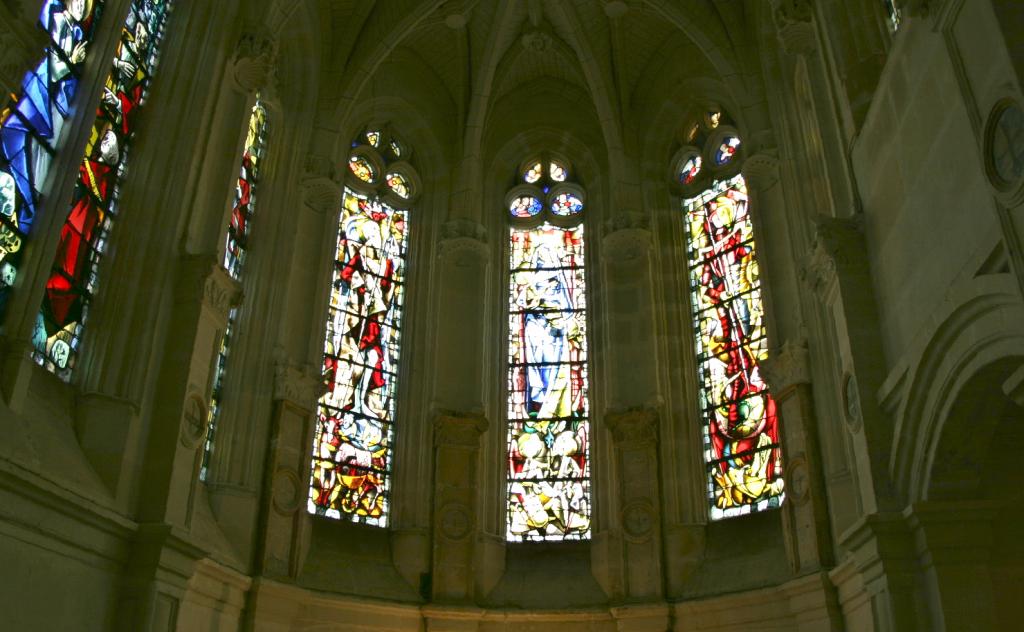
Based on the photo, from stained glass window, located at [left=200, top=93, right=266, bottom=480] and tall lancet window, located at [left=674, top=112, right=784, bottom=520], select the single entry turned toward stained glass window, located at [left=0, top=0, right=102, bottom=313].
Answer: the tall lancet window

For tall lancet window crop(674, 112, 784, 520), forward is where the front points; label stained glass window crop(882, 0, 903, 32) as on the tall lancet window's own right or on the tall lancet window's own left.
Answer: on the tall lancet window's own left

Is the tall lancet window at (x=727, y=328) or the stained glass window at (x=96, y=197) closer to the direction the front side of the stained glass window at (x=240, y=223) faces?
the tall lancet window

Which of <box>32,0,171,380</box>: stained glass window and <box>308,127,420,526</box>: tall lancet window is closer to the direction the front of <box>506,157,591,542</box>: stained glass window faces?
the stained glass window

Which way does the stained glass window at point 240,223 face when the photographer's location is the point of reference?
facing to the right of the viewer

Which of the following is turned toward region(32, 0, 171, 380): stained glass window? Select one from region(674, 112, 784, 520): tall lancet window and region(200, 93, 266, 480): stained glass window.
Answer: the tall lancet window

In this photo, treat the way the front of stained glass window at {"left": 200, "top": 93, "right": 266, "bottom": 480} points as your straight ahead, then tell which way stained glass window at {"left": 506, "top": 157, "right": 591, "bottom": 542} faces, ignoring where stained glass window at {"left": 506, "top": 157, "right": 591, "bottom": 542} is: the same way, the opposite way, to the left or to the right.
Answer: to the right

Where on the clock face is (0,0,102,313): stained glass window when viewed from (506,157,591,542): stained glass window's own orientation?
(0,0,102,313): stained glass window is roughly at 1 o'clock from (506,157,591,542): stained glass window.

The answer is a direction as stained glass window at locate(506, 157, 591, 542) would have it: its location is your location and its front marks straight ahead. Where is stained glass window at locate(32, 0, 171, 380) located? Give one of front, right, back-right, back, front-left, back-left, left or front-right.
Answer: front-right

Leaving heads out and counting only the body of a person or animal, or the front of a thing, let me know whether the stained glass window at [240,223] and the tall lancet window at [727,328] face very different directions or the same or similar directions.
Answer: very different directions

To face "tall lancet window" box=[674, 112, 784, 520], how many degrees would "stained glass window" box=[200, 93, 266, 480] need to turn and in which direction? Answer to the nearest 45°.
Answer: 0° — it already faces it

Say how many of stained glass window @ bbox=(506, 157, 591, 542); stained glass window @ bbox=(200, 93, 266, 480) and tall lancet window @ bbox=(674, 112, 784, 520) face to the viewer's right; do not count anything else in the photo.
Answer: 1

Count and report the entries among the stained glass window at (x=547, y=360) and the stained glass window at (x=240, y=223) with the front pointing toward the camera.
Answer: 1

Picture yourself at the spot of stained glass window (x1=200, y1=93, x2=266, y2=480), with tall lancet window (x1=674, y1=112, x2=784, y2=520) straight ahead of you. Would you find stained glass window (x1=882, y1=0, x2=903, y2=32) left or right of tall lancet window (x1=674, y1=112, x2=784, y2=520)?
right
